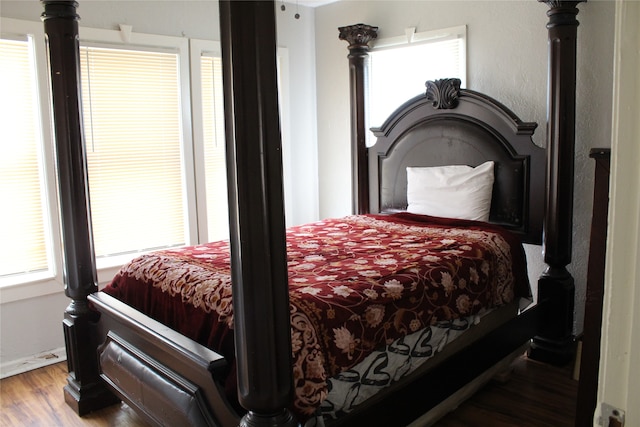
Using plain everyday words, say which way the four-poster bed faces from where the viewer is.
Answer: facing the viewer and to the left of the viewer

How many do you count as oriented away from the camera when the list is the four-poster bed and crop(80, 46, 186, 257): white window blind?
0

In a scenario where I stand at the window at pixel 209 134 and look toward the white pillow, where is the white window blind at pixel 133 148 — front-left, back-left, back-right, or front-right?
back-right

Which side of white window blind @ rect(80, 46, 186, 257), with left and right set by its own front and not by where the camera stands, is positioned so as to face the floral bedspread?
front

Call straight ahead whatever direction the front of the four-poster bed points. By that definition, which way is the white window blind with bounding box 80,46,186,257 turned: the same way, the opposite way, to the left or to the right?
to the left

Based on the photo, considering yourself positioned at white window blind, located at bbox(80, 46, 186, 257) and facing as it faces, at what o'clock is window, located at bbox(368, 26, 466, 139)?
The window is roughly at 11 o'clock from the white window blind.

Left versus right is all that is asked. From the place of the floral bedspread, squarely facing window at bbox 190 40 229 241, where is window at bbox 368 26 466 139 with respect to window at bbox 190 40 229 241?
right

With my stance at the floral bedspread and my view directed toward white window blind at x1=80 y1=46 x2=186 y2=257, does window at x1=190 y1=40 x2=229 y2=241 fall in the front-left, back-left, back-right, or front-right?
front-right

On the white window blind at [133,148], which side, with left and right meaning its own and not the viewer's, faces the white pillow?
front

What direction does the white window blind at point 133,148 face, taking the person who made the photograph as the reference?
facing the viewer and to the right of the viewer

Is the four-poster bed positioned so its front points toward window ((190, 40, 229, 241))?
no
